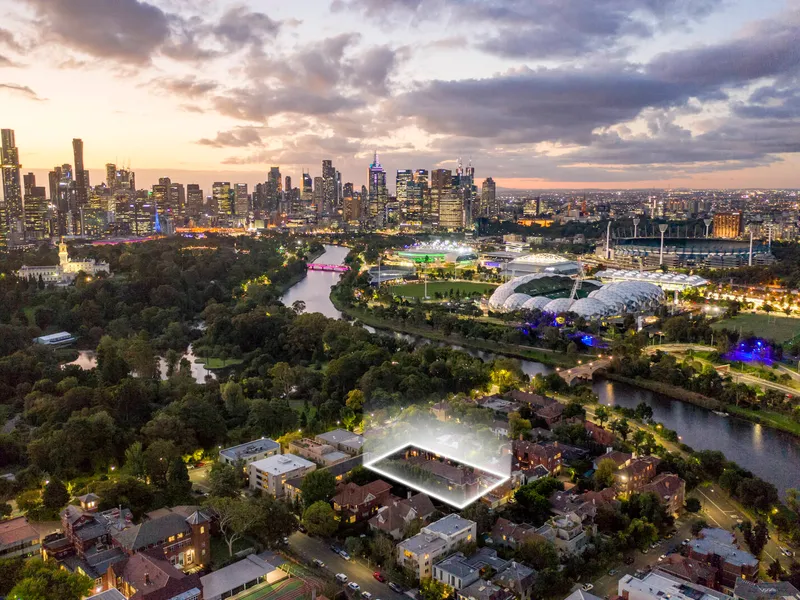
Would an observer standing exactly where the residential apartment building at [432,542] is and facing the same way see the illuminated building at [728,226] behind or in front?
behind

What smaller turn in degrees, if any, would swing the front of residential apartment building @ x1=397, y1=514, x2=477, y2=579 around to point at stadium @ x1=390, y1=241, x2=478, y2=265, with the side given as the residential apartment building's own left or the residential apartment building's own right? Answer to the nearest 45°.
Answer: approximately 135° to the residential apartment building's own right

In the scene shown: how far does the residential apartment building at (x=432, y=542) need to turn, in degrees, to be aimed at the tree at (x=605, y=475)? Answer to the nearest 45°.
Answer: approximately 180°

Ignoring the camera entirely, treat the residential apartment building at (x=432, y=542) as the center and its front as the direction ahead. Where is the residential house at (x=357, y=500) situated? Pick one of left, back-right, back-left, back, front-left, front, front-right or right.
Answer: right

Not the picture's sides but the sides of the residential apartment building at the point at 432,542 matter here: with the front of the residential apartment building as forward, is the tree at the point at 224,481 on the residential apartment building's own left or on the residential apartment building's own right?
on the residential apartment building's own right

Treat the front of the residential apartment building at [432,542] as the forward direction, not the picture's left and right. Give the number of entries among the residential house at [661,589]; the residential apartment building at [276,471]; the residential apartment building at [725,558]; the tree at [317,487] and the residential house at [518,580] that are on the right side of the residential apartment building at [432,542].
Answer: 2

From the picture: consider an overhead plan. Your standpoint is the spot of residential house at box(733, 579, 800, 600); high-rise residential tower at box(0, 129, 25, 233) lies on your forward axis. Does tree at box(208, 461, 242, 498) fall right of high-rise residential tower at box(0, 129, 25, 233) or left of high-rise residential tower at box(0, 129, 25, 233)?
left

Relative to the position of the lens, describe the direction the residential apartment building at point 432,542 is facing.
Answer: facing the viewer and to the left of the viewer

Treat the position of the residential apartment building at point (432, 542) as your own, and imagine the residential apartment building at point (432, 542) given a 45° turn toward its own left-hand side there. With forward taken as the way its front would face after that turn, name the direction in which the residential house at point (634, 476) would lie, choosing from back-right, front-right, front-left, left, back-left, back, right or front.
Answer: back-left

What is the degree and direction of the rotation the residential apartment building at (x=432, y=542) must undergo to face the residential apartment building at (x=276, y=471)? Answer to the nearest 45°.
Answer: approximately 90° to its right

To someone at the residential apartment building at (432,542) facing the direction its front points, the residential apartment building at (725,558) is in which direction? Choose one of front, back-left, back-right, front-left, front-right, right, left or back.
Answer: back-left

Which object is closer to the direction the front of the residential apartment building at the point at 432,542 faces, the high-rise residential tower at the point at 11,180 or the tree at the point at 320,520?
the tree

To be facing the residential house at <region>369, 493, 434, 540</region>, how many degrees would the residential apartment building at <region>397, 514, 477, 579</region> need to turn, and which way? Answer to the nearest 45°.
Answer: approximately 90° to its right
